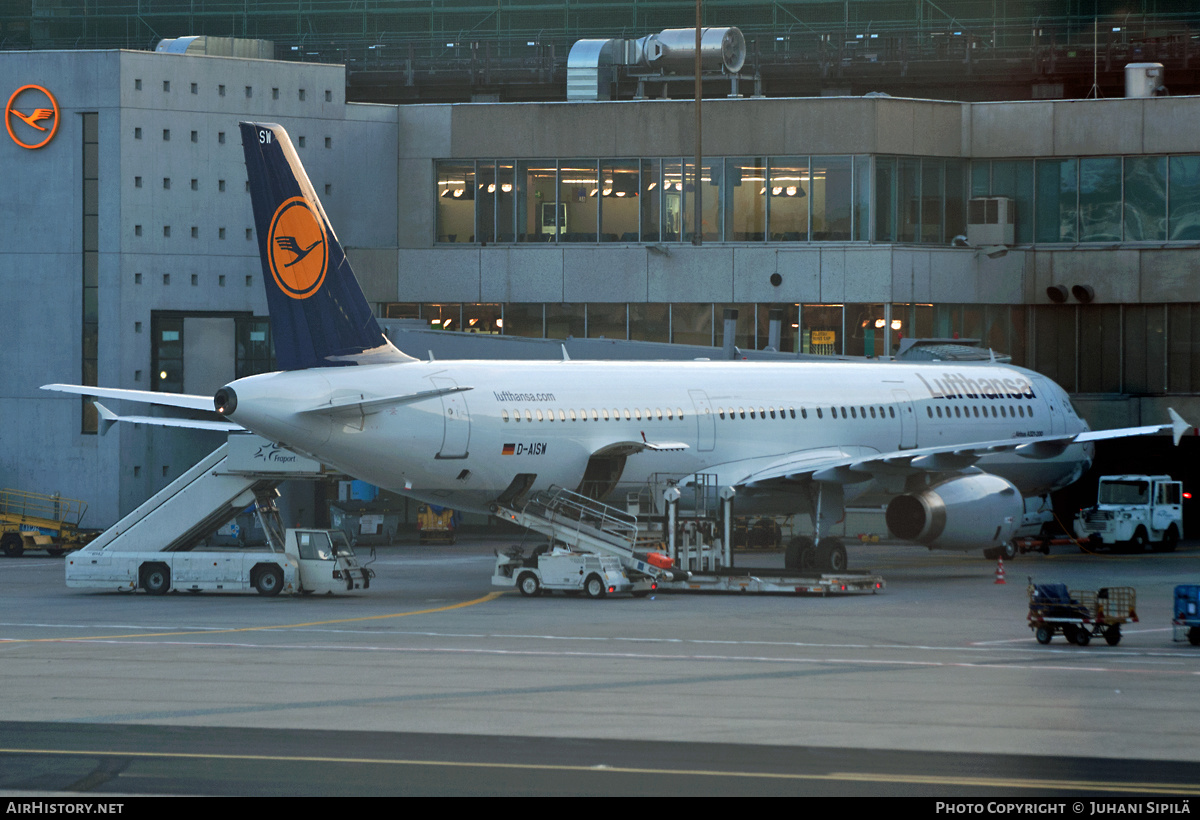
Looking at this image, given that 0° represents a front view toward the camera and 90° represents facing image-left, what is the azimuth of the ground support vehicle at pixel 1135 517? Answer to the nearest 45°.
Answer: approximately 45°

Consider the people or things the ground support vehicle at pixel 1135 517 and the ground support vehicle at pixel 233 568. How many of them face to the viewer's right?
1

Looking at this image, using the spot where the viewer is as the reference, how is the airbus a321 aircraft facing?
facing away from the viewer and to the right of the viewer

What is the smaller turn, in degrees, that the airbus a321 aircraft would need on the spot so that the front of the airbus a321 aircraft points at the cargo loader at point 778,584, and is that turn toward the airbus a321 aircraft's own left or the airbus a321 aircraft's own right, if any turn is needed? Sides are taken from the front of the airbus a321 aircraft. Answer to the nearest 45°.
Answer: approximately 90° to the airbus a321 aircraft's own right

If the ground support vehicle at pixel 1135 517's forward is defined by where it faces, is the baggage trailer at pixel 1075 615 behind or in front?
in front

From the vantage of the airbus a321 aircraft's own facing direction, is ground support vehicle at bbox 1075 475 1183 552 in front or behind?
in front

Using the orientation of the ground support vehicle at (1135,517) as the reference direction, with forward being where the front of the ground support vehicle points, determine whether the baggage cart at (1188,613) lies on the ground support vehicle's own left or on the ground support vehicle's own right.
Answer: on the ground support vehicle's own left

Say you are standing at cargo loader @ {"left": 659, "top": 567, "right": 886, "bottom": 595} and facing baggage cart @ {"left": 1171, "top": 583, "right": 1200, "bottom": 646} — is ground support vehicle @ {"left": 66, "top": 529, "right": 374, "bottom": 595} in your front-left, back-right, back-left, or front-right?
back-right

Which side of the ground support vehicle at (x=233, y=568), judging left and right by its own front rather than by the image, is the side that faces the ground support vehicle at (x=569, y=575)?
front

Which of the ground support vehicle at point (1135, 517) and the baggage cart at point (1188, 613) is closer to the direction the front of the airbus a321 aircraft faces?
the ground support vehicle

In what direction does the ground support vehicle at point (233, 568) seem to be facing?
to the viewer's right

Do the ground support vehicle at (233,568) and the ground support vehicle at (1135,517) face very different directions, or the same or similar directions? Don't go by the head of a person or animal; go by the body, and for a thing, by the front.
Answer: very different directions
